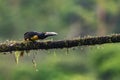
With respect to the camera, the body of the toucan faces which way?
to the viewer's right
